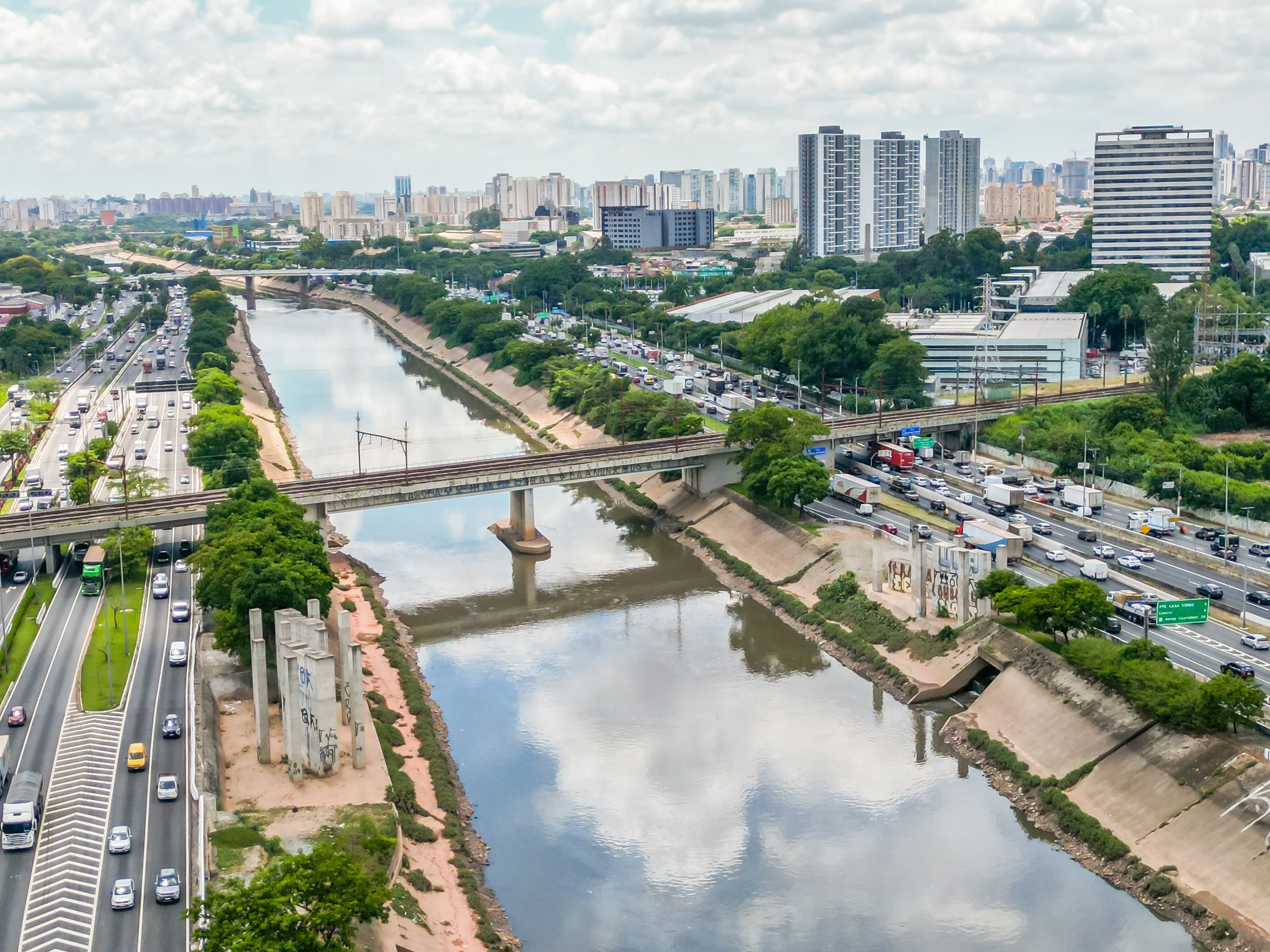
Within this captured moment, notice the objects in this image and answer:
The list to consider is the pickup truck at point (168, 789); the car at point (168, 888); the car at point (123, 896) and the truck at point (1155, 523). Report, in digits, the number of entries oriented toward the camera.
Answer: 3

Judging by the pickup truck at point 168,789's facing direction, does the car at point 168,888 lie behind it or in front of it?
in front

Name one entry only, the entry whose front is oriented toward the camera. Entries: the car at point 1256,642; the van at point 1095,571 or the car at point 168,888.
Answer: the car at point 168,888

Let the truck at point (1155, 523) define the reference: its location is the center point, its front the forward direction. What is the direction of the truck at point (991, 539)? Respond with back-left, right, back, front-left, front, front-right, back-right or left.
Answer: left

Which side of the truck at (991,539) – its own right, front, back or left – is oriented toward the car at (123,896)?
left

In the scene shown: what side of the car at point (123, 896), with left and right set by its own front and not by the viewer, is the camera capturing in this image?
front

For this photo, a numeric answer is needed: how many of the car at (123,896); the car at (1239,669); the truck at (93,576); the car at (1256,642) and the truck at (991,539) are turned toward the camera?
2

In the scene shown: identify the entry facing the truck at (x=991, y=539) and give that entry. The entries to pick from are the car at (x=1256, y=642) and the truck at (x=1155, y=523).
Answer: the car

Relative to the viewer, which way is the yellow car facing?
toward the camera

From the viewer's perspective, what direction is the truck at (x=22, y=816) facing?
toward the camera

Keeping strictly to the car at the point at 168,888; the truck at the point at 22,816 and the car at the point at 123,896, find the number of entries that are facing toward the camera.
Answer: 3

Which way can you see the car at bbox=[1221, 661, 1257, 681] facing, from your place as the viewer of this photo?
facing away from the viewer and to the left of the viewer

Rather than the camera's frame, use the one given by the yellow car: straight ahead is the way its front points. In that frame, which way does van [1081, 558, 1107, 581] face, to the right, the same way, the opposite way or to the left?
the opposite way

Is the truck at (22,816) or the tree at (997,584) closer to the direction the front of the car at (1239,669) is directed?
the tree

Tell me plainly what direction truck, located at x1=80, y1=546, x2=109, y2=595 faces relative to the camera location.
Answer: facing the viewer

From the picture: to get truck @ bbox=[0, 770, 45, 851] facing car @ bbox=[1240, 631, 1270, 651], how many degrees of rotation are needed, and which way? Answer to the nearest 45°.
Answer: approximately 90° to its left

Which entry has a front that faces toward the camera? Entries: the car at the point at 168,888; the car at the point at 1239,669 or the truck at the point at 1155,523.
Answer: the car at the point at 168,888

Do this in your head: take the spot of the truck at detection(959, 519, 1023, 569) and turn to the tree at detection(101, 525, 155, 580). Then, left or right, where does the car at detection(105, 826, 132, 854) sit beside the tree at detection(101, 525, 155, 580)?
left

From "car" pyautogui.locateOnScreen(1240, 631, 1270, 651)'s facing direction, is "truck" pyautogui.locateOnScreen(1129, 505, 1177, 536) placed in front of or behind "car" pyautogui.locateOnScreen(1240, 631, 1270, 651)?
in front
